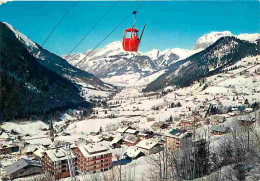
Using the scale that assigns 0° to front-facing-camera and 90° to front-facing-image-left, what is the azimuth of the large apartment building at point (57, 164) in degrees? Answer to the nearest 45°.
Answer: approximately 315°

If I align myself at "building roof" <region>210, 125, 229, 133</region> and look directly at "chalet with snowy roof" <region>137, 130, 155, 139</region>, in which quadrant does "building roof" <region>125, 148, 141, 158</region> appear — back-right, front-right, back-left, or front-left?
front-left

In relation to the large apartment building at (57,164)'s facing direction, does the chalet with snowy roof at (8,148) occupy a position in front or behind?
behind

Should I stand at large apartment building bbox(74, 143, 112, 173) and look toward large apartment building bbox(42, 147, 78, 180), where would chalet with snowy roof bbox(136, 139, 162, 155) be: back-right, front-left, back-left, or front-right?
back-right

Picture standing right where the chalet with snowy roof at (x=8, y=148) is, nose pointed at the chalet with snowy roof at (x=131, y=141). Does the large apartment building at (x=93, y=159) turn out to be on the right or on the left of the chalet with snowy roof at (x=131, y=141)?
right

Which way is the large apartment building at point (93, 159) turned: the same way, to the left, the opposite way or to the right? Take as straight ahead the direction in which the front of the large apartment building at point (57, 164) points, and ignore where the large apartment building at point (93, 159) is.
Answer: the same way

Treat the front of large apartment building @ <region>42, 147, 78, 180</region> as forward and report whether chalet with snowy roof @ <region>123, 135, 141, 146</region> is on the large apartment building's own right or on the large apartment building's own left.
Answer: on the large apartment building's own left

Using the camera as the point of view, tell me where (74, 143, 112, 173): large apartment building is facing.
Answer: facing the viewer and to the right of the viewer

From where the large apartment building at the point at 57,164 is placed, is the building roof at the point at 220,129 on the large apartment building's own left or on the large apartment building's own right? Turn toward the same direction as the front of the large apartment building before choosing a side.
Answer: on the large apartment building's own left

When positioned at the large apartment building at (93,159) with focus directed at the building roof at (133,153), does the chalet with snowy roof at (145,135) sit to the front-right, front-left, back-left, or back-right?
front-left

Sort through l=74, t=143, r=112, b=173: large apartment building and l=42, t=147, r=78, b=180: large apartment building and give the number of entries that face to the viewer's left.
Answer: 0

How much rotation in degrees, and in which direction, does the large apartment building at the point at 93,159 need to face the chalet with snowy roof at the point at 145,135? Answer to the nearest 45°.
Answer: approximately 90° to its left

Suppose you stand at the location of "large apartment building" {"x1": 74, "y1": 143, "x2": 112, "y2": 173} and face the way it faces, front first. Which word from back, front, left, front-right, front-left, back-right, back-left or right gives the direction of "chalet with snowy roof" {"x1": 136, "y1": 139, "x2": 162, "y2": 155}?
left

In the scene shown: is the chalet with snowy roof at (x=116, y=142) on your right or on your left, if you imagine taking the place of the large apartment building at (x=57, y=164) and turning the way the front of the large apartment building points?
on your left
